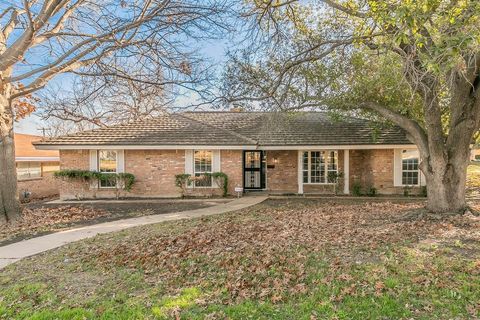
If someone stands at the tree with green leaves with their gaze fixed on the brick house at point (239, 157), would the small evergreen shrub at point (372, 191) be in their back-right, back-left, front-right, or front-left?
front-right

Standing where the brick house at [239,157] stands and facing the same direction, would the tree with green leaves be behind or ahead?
ahead

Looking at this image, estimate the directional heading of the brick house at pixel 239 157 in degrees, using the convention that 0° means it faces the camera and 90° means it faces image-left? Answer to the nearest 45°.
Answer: approximately 0°
